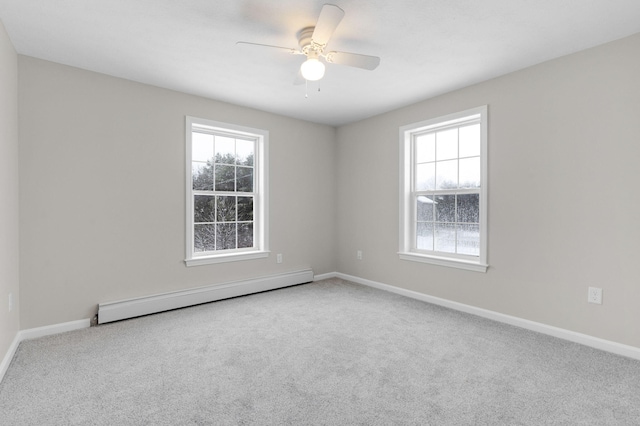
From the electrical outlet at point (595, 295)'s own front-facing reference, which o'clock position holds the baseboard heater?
The baseboard heater is roughly at 2 o'clock from the electrical outlet.

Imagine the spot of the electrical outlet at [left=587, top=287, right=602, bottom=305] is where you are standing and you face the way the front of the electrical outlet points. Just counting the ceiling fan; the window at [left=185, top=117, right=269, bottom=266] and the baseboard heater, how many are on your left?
0

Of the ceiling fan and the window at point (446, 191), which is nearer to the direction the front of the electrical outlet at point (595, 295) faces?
the ceiling fan

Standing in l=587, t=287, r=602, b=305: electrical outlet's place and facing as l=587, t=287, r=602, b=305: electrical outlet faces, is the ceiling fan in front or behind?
in front

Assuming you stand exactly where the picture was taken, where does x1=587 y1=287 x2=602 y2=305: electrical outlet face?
facing the viewer

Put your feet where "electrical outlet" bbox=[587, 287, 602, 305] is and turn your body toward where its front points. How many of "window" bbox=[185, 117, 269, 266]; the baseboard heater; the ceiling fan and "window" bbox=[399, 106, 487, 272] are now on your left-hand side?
0

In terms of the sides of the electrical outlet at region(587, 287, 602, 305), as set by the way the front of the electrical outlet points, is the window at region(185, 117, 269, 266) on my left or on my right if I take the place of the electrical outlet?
on my right

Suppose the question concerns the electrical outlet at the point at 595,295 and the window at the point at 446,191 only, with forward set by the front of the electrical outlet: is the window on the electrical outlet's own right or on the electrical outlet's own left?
on the electrical outlet's own right
